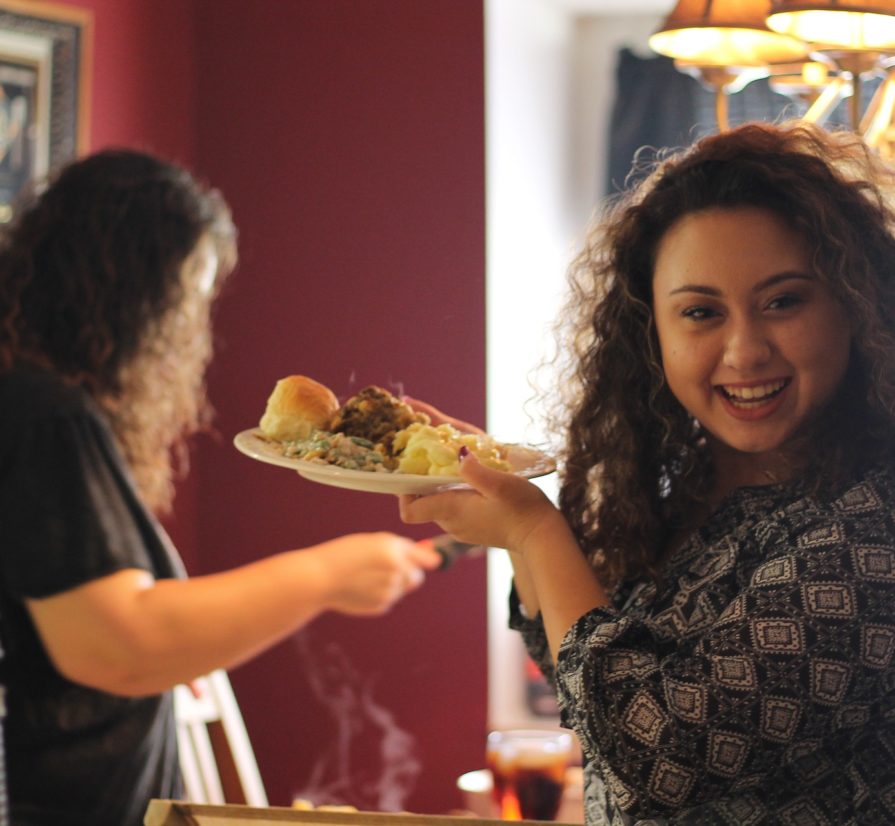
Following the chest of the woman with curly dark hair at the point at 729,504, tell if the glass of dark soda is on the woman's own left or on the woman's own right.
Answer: on the woman's own right

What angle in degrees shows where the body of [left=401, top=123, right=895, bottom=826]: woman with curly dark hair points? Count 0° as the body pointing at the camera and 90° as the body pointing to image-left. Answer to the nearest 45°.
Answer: approximately 45°

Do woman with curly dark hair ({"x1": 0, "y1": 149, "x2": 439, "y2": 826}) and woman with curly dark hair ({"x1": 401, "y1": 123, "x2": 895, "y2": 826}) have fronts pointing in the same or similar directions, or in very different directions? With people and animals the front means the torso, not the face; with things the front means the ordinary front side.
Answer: very different directions

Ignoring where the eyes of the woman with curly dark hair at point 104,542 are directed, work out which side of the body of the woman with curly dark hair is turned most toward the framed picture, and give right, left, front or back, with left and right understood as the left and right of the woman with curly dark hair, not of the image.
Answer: left

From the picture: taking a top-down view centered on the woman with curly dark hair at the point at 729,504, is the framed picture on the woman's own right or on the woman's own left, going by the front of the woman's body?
on the woman's own right

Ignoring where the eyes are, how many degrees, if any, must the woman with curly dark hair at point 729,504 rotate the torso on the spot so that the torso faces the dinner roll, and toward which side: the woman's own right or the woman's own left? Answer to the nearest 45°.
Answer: approximately 90° to the woman's own right

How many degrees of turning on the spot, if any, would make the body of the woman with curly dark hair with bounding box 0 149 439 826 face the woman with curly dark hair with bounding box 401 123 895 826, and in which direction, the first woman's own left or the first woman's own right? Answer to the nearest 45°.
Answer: approximately 45° to the first woman's own right

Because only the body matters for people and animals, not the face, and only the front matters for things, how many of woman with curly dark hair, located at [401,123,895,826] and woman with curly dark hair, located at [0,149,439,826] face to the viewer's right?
1

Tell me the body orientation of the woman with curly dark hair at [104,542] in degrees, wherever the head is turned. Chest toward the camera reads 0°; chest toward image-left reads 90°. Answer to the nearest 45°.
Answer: approximately 270°

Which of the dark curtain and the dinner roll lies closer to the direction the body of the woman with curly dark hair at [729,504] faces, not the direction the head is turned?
the dinner roll

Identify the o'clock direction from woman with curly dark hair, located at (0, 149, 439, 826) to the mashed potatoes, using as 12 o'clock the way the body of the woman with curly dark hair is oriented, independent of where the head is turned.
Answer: The mashed potatoes is roughly at 1 o'clock from the woman with curly dark hair.

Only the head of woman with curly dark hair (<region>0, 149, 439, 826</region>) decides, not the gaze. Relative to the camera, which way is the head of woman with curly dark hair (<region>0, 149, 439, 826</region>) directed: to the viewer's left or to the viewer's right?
to the viewer's right

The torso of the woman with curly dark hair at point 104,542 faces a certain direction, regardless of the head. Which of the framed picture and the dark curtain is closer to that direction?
the dark curtain
